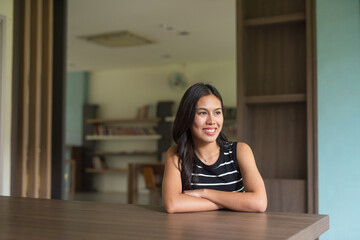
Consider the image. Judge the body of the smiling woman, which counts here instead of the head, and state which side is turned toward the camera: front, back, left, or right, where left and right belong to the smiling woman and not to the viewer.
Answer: front

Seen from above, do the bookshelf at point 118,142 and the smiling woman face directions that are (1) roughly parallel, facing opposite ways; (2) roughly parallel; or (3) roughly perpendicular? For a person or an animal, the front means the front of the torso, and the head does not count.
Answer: roughly parallel

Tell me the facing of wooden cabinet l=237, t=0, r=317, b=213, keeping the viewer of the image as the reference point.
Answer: facing the viewer

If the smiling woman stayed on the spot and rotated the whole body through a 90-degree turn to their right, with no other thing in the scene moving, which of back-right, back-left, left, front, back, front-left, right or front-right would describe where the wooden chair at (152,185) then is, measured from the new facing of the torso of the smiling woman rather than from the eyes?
right

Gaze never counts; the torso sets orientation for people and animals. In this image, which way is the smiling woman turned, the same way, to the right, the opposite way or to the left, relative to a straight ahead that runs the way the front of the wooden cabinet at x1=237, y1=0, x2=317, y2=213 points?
the same way

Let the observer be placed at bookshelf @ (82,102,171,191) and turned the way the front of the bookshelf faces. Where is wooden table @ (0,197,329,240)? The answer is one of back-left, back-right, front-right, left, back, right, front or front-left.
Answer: front

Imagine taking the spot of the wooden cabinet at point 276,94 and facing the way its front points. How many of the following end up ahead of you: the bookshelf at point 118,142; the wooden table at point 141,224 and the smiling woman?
2

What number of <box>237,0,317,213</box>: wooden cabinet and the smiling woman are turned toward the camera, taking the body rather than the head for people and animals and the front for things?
2

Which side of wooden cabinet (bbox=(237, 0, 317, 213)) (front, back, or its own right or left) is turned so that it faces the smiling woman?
front

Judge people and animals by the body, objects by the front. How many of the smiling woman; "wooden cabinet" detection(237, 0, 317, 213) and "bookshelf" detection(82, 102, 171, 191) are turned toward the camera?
3

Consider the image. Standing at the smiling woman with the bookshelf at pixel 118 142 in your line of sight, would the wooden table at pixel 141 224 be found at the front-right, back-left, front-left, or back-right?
back-left

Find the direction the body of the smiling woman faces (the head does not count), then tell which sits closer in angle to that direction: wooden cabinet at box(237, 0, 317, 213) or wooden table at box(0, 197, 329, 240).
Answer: the wooden table

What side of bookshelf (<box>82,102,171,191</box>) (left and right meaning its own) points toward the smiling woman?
front

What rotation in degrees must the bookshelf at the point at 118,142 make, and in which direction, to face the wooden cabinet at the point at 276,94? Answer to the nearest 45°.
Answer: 0° — it already faces it

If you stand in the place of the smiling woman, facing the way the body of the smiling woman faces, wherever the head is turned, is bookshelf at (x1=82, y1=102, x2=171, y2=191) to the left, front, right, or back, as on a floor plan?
back

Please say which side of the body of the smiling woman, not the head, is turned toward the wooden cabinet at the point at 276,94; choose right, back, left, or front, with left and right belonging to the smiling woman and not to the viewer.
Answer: back

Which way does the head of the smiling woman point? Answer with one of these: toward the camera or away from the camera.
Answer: toward the camera
